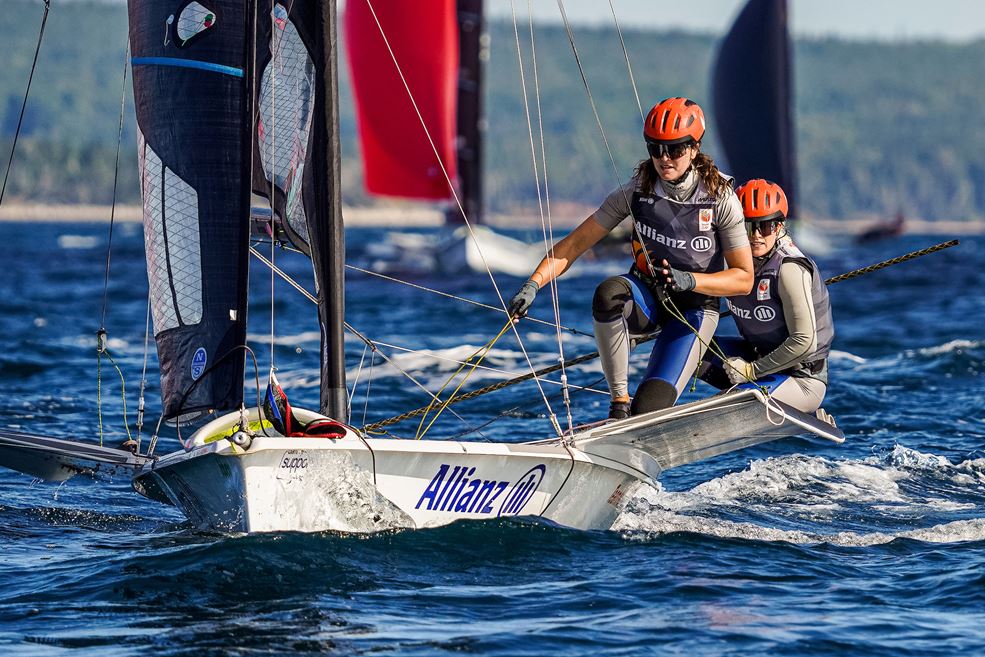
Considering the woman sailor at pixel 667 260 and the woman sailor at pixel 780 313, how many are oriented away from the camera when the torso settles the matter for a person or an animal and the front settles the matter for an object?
0

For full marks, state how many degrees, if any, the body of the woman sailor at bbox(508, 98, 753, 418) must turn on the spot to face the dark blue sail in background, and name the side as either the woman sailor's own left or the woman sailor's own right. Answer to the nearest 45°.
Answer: approximately 135° to the woman sailor's own right

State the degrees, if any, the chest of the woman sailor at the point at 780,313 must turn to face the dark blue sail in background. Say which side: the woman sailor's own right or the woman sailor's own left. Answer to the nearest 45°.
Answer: approximately 135° to the woman sailor's own right

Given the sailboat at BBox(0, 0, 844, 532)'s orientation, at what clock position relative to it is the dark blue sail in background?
The dark blue sail in background is roughly at 5 o'clock from the sailboat.

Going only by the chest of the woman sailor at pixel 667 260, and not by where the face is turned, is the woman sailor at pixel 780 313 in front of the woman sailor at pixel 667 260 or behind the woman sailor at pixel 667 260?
behind

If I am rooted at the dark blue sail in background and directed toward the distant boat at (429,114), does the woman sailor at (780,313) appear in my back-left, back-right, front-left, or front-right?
front-left

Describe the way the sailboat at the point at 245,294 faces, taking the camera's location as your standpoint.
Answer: facing the viewer and to the left of the viewer

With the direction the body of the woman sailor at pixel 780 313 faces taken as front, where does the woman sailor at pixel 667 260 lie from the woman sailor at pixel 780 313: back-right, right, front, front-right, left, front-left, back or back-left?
front

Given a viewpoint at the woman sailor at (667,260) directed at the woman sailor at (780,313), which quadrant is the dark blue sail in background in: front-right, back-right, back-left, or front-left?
front-left

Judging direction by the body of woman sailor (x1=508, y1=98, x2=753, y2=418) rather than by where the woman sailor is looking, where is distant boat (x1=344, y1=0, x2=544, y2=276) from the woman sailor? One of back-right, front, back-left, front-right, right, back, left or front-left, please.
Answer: back-right

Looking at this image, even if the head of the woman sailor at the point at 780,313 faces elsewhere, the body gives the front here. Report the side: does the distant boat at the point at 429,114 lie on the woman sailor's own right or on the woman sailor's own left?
on the woman sailor's own right

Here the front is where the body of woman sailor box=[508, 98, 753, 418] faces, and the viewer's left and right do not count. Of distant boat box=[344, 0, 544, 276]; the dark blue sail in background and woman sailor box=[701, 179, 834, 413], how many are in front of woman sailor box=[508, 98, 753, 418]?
0

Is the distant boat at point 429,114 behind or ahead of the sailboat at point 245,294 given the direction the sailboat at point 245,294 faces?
behind
